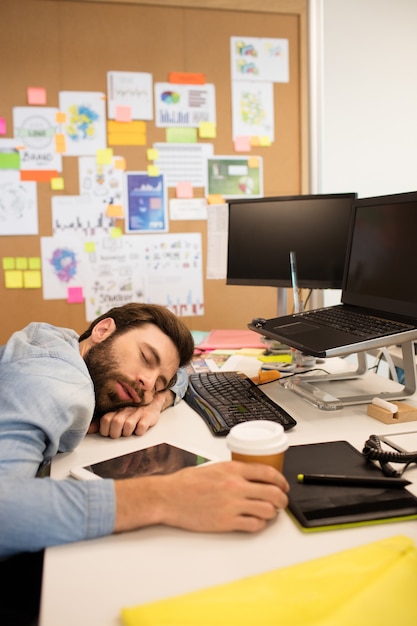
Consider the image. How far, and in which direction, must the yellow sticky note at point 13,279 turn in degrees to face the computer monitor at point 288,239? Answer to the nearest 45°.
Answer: approximately 45° to its left

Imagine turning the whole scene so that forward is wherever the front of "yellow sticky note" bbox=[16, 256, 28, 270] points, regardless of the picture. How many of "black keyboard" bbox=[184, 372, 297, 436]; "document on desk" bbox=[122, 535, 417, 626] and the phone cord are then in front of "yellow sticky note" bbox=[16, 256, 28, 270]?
3

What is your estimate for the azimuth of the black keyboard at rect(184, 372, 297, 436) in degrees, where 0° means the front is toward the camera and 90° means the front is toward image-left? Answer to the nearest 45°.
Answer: approximately 45°
